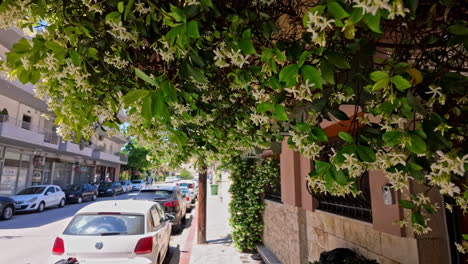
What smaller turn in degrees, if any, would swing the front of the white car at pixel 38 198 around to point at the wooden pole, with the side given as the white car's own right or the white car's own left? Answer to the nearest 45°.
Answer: approximately 90° to the white car's own left

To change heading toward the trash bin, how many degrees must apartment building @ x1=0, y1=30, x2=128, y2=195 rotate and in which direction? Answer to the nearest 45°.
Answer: approximately 45° to its left

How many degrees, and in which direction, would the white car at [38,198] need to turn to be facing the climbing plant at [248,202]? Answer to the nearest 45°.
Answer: approximately 90° to its left

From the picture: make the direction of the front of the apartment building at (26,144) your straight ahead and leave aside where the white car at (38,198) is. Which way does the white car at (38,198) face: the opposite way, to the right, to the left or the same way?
to the right

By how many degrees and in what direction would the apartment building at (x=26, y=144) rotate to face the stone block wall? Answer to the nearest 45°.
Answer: approximately 45° to its right

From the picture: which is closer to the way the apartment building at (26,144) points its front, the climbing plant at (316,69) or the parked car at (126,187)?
the climbing plant

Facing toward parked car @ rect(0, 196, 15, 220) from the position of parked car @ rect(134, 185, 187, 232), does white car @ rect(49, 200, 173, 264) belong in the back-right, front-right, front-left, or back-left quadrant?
back-left

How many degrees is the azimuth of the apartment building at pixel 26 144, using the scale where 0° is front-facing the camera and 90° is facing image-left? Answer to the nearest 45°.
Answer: approximately 315°

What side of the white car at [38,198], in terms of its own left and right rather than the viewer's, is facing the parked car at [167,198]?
left

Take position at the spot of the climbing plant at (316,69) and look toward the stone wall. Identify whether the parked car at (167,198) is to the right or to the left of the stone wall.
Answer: left

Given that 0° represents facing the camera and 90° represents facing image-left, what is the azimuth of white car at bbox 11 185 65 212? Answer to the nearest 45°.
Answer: approximately 45°

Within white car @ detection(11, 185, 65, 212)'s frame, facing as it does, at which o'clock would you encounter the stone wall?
The stone wall is roughly at 10 o'clock from the white car.

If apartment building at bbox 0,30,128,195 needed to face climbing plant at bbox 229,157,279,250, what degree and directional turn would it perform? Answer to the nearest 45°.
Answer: approximately 45° to its right
